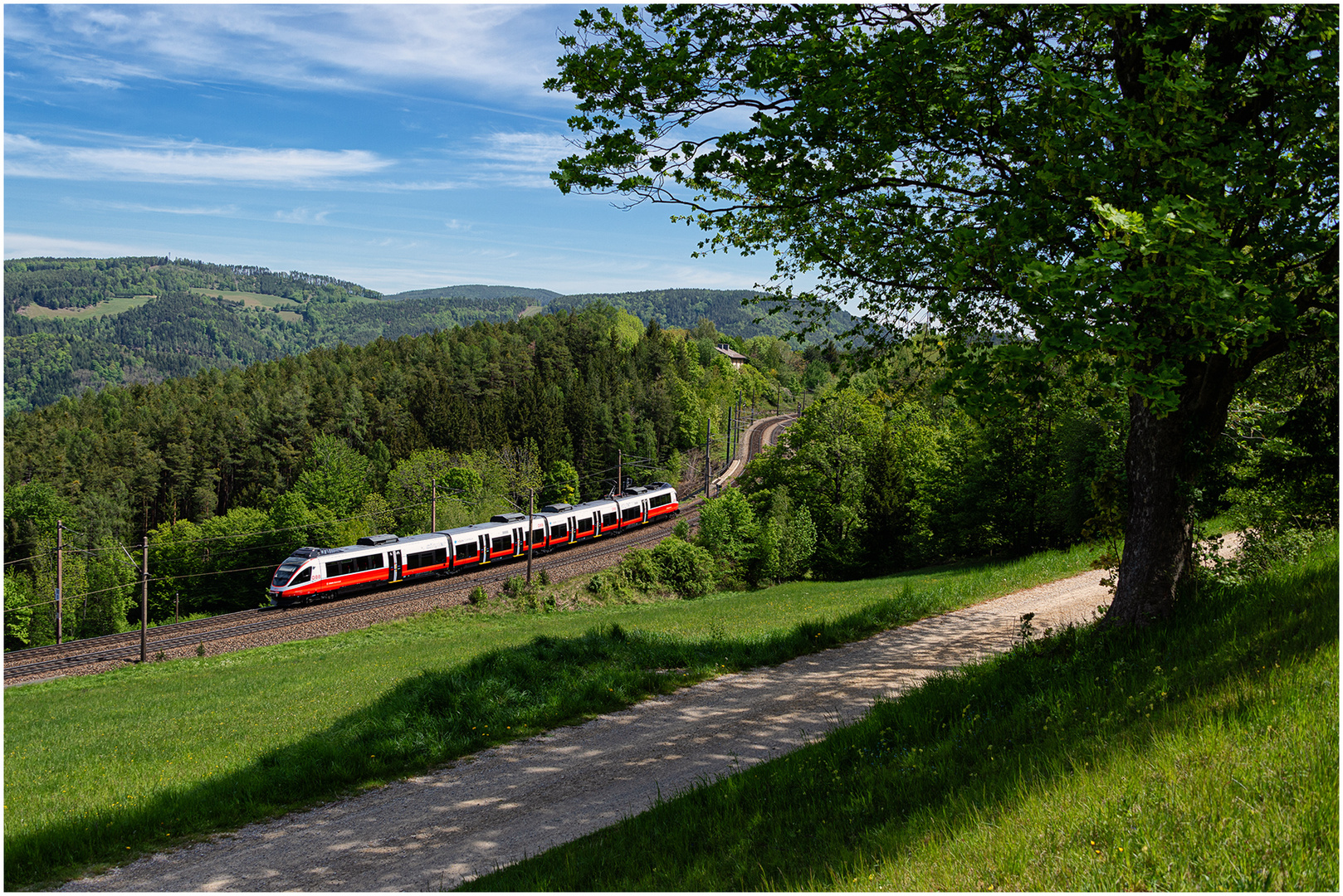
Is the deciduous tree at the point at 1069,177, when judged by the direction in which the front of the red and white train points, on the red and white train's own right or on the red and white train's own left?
on the red and white train's own left

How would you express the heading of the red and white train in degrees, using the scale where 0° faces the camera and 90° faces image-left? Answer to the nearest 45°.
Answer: approximately 45°
